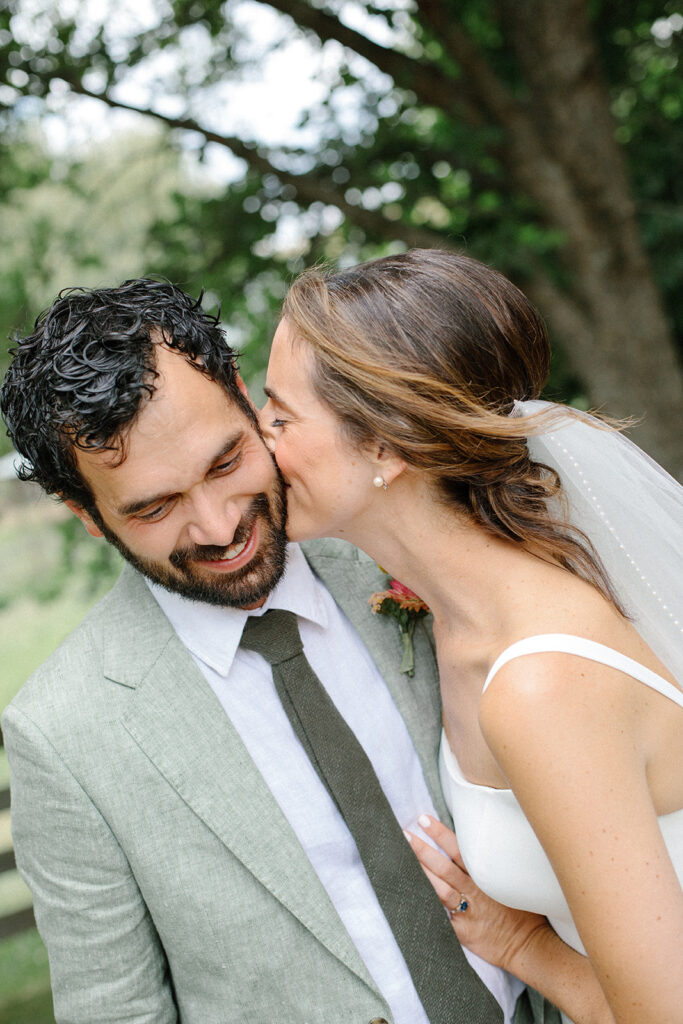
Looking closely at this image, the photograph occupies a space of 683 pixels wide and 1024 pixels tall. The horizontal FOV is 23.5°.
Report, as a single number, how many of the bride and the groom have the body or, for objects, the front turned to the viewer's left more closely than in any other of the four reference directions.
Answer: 1

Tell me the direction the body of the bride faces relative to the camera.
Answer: to the viewer's left

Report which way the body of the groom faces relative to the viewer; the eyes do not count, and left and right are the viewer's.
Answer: facing the viewer and to the right of the viewer

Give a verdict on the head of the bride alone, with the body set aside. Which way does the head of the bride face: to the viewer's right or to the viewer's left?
to the viewer's left
